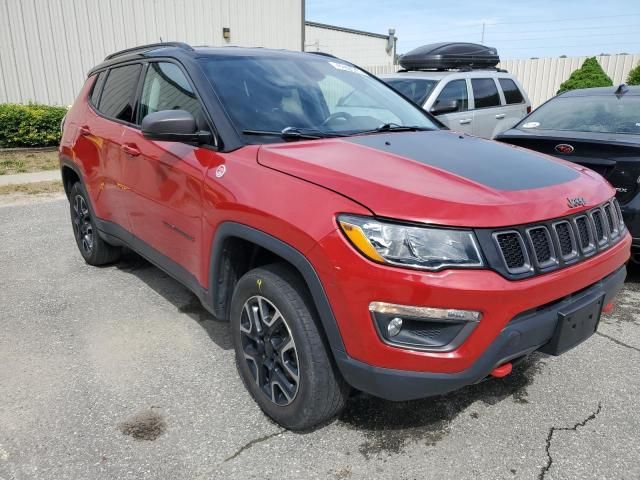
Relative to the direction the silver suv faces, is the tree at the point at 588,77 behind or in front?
behind

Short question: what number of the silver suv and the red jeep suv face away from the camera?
0

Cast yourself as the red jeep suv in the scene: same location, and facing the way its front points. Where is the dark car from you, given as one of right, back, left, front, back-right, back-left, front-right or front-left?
left

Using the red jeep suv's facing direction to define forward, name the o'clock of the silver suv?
The silver suv is roughly at 8 o'clock from the red jeep suv.

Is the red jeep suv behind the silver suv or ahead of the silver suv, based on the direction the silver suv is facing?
ahead

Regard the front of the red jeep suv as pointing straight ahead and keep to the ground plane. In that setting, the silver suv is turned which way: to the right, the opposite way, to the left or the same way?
to the right

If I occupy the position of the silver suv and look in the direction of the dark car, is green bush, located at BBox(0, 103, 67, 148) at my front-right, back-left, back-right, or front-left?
back-right

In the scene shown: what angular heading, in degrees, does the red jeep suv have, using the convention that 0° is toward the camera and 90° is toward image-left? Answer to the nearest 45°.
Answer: approximately 315°

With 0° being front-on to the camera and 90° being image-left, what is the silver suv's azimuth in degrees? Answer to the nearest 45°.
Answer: approximately 45°

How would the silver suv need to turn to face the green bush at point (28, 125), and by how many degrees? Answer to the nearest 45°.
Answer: approximately 45° to its right
